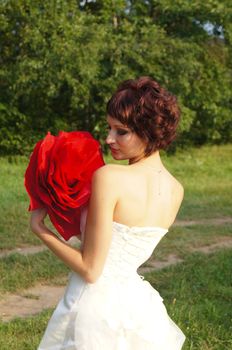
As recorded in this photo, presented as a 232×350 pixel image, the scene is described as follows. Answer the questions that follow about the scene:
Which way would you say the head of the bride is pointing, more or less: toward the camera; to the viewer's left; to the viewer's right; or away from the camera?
to the viewer's left

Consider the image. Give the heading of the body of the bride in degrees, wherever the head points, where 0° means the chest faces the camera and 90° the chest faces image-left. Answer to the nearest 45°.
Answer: approximately 135°
